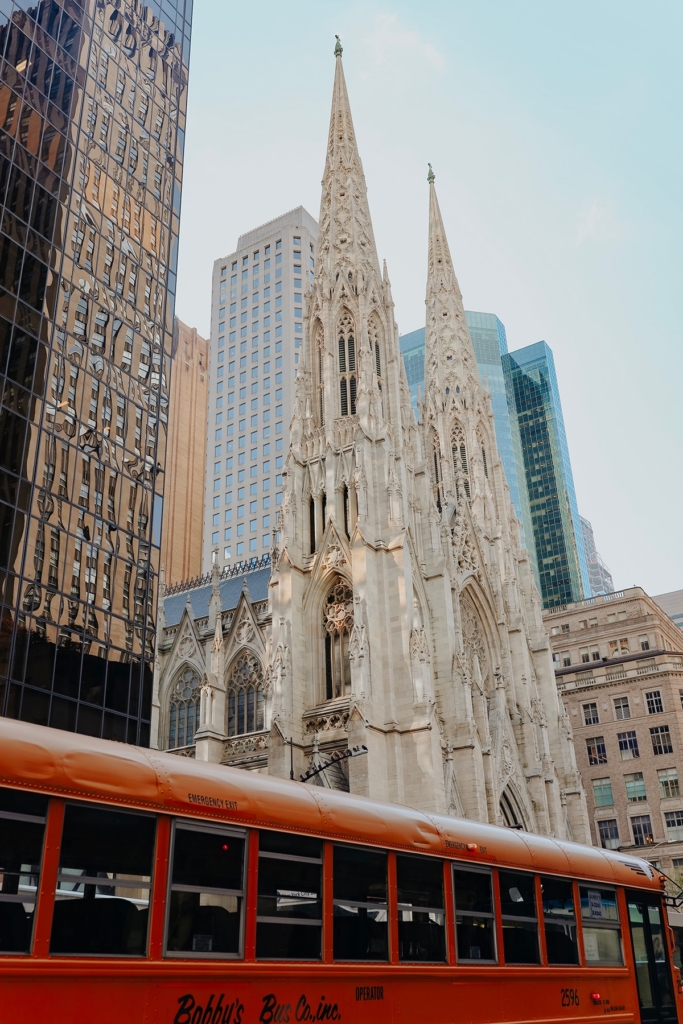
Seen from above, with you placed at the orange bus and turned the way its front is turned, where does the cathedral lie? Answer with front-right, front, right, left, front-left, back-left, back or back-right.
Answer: front-left

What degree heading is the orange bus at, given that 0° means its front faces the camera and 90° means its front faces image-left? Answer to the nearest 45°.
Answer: approximately 225°
